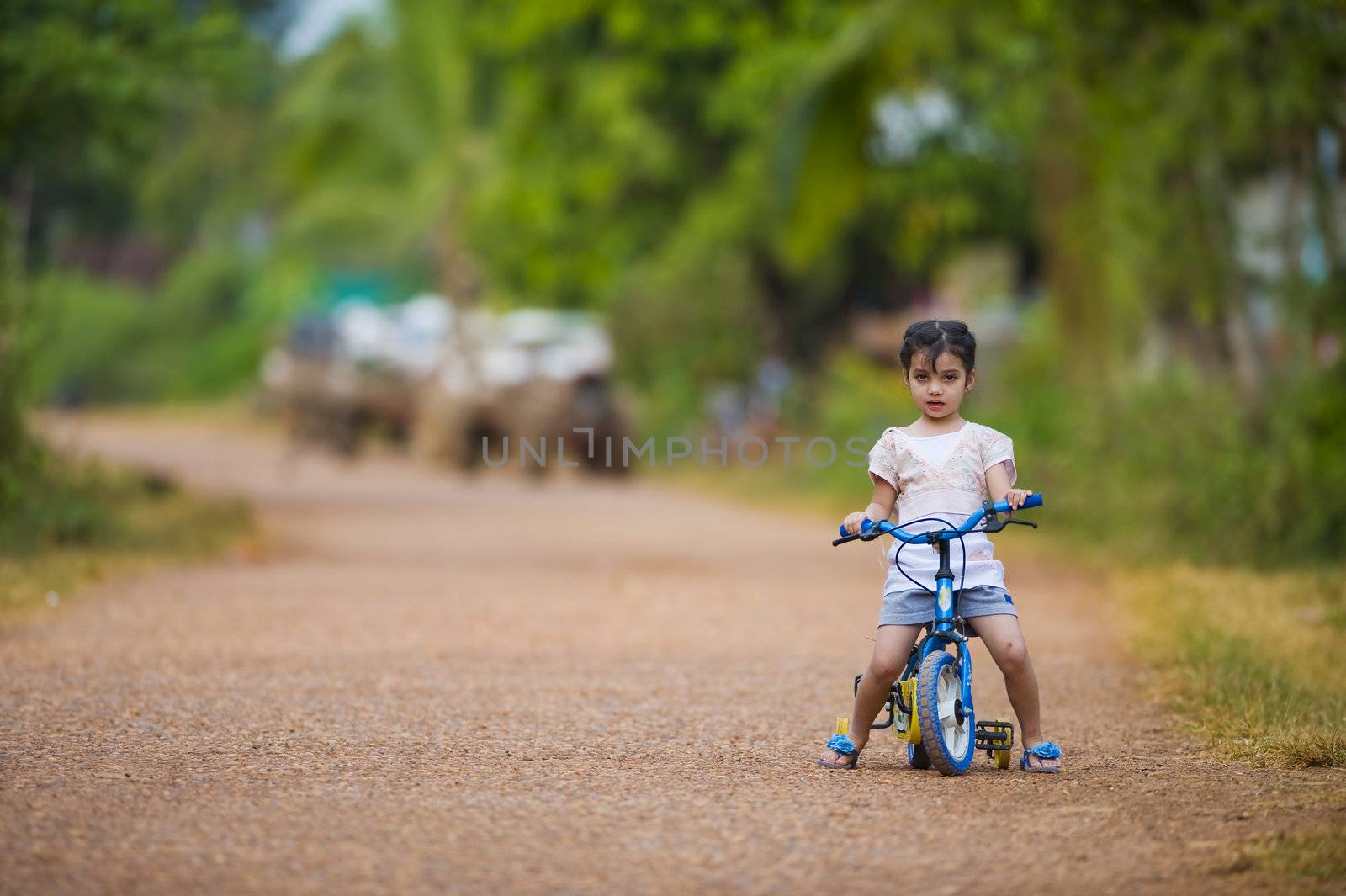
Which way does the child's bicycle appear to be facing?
toward the camera

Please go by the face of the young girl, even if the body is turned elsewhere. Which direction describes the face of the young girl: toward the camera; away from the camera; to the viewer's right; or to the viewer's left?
toward the camera

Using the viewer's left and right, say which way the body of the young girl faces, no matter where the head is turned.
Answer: facing the viewer

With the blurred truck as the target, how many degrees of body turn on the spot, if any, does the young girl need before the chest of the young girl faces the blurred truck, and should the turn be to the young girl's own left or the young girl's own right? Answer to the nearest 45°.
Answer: approximately 180°

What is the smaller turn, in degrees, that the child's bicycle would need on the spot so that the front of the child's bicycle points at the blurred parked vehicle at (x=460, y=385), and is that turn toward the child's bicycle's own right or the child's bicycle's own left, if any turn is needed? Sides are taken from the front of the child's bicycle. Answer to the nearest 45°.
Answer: approximately 180°

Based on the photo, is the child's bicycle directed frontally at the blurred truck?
no
